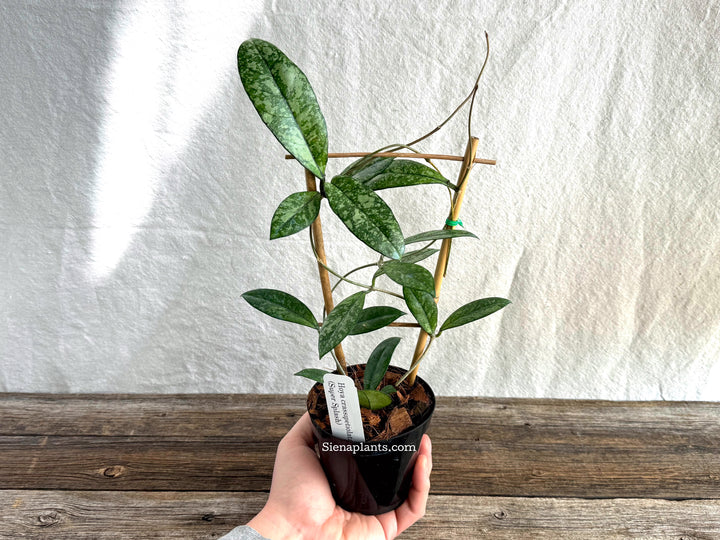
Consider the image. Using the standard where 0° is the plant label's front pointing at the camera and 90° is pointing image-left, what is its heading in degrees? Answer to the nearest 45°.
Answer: approximately 0°
